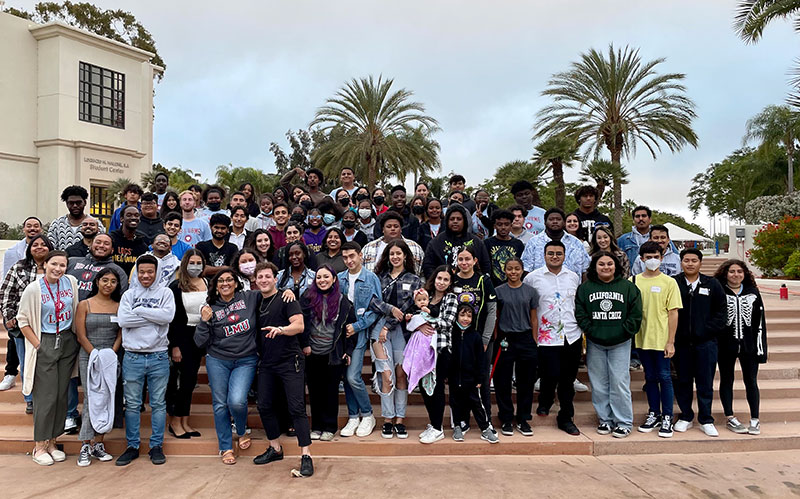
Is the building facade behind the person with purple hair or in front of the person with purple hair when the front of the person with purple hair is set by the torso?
behind

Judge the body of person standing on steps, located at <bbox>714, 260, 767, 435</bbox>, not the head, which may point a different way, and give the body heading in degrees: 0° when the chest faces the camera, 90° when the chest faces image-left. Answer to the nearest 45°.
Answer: approximately 0°

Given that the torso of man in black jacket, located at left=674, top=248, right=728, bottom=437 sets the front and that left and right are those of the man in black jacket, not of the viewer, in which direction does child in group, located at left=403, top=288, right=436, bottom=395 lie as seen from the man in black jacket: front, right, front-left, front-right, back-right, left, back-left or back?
front-right

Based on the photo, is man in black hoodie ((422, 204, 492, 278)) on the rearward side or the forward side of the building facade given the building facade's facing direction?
on the forward side

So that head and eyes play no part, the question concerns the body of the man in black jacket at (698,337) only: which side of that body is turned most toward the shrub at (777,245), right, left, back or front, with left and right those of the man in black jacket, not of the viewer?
back

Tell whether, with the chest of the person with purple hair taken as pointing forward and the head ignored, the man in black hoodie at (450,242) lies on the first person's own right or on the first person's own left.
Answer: on the first person's own left

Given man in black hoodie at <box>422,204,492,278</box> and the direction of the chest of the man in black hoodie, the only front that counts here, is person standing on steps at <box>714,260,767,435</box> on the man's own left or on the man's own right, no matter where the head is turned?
on the man's own left
